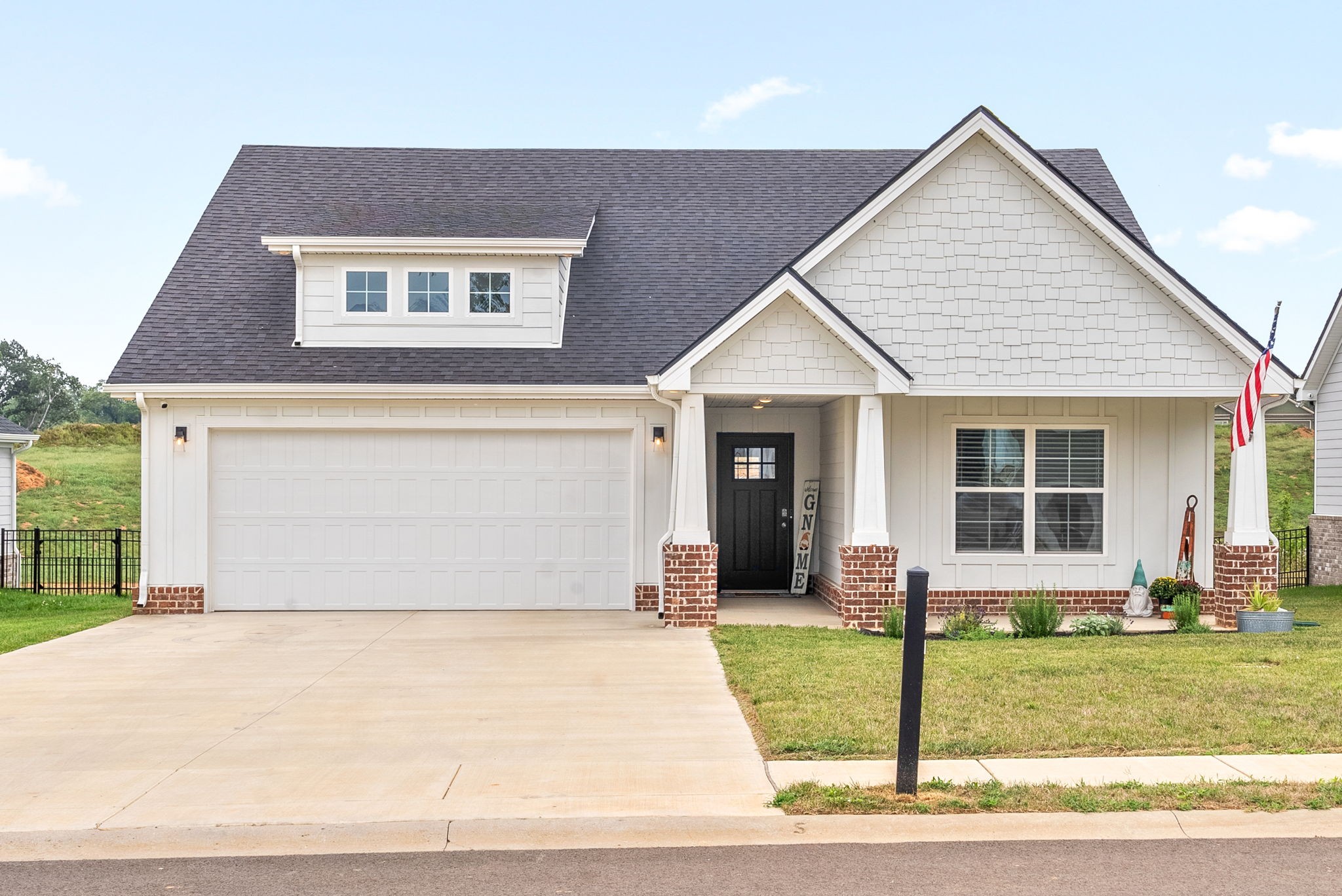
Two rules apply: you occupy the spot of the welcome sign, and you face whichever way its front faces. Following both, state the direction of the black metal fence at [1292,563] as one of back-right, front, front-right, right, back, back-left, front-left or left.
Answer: back-left

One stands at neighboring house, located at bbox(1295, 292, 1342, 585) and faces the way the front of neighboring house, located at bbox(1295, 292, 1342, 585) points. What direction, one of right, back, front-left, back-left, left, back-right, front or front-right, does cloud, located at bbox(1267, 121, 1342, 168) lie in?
back

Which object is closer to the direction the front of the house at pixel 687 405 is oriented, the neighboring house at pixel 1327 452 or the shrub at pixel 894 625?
the shrub

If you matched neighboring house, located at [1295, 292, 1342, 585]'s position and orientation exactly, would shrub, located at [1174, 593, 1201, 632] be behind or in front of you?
in front

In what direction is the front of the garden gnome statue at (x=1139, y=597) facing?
toward the camera

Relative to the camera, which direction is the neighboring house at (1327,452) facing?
toward the camera

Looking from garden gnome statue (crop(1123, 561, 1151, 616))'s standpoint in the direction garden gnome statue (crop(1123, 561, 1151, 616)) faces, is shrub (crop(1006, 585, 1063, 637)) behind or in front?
in front

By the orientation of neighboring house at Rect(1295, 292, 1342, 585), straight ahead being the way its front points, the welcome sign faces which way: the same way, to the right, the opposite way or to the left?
the same way

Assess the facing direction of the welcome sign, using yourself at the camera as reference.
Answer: facing the viewer
